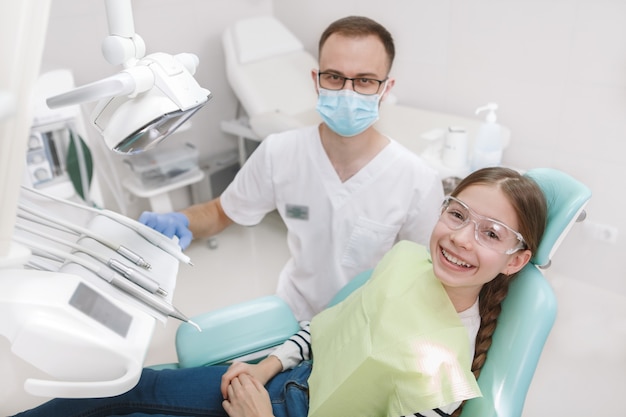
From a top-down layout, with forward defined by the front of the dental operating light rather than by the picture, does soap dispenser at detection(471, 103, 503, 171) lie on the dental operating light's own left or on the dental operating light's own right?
on the dental operating light's own left

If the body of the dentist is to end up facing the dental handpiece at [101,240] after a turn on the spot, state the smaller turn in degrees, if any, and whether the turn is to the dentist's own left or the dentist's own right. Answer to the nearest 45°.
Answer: approximately 45° to the dentist's own right

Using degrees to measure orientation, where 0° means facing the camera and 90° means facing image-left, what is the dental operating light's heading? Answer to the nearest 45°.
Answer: approximately 315°

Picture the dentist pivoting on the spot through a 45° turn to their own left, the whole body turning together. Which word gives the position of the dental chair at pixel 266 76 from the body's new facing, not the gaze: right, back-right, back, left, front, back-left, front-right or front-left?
back-left

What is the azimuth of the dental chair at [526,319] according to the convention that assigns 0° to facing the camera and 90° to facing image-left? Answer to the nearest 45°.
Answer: approximately 90°

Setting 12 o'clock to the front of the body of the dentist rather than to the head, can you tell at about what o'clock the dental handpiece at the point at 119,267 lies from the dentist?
The dental handpiece is roughly at 1 o'clock from the dentist.

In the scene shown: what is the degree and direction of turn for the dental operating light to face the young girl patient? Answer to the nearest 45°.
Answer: approximately 45° to its left

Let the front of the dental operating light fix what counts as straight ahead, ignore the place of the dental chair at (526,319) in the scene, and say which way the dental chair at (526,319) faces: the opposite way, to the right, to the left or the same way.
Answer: the opposite way
